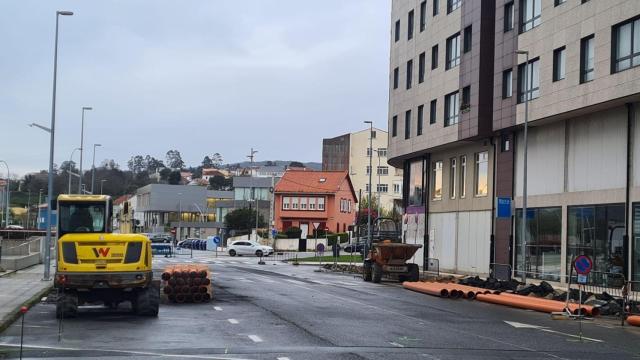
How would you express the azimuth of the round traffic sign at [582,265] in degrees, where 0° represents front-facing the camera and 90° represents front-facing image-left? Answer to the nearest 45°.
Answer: approximately 0°

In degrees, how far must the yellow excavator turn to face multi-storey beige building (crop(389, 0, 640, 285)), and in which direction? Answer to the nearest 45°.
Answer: approximately 45° to its right

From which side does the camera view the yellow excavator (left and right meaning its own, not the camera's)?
back

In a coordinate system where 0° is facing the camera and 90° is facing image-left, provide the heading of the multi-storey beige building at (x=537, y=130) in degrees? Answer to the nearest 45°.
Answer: approximately 45°

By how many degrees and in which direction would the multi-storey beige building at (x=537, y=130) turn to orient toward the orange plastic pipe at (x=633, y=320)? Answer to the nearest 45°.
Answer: approximately 45° to its left

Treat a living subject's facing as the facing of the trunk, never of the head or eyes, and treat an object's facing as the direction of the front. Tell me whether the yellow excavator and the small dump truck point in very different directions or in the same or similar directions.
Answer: very different directions

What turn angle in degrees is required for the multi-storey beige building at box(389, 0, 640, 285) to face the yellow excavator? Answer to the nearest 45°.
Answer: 0° — it already faces it

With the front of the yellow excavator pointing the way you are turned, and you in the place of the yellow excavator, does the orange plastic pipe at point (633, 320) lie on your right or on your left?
on your right

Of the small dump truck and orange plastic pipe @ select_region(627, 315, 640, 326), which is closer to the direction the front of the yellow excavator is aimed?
the small dump truck

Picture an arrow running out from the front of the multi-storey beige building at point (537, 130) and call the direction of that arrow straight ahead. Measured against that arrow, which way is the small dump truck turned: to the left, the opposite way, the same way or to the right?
to the left

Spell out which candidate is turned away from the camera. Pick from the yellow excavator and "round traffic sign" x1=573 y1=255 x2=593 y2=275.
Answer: the yellow excavator

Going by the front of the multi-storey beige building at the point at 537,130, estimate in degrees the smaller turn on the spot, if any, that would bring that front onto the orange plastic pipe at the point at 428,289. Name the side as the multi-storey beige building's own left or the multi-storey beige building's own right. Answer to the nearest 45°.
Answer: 0° — it already faces it
